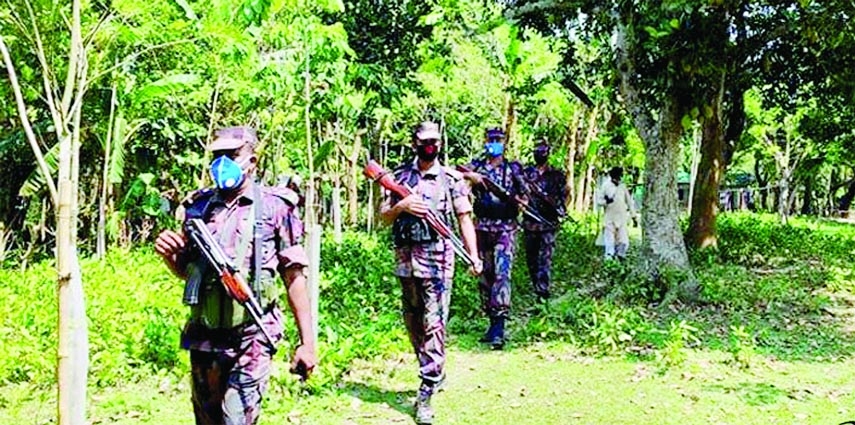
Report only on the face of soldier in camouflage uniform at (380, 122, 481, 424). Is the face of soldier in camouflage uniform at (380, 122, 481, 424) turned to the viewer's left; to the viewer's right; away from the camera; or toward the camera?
toward the camera

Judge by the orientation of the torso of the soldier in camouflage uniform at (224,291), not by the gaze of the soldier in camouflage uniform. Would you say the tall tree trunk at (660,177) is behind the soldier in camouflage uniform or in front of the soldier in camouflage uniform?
behind

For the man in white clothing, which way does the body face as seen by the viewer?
toward the camera

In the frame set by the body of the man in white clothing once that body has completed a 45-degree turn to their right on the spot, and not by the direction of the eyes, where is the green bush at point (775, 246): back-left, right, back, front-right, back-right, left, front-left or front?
back

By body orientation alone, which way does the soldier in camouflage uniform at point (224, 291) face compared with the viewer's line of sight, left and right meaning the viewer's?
facing the viewer and to the left of the viewer

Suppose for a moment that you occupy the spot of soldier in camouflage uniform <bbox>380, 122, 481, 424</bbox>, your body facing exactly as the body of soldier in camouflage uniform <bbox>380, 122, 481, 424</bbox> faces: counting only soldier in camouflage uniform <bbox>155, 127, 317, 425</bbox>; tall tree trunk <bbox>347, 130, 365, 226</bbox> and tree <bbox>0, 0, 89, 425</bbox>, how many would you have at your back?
1

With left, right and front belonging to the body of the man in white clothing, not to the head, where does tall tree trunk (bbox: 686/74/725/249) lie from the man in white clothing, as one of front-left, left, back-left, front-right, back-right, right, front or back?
back-left

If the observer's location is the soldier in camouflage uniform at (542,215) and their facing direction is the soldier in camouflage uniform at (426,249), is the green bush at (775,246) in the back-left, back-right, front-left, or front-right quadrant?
back-left

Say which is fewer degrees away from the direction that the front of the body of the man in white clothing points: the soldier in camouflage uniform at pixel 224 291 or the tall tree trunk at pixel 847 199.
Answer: the soldier in camouflage uniform

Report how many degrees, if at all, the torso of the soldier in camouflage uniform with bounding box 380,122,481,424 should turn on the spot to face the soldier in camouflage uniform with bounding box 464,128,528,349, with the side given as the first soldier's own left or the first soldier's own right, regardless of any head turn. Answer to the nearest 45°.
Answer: approximately 180°

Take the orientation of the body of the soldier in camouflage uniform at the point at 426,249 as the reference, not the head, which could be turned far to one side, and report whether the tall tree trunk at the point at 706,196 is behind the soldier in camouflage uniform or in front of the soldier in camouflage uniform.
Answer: behind

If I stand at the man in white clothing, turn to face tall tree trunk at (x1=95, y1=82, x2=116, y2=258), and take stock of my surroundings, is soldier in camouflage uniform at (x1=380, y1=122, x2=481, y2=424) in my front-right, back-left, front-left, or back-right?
front-left

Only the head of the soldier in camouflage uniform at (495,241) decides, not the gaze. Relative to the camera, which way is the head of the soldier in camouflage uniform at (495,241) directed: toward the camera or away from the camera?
toward the camera

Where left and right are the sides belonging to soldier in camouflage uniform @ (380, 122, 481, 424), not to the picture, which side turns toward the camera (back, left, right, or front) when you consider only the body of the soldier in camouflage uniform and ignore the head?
front

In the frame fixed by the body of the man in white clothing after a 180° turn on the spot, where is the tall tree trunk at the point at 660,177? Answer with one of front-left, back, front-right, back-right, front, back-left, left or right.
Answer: back

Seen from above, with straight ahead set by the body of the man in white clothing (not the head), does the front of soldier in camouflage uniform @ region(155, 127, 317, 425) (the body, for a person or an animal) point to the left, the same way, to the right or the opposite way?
the same way

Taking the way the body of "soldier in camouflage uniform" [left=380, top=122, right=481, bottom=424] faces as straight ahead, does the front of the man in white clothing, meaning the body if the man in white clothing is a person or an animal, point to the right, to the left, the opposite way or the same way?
the same way
